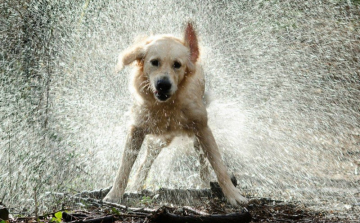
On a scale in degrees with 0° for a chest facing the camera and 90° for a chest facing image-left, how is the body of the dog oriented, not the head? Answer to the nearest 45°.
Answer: approximately 0°
